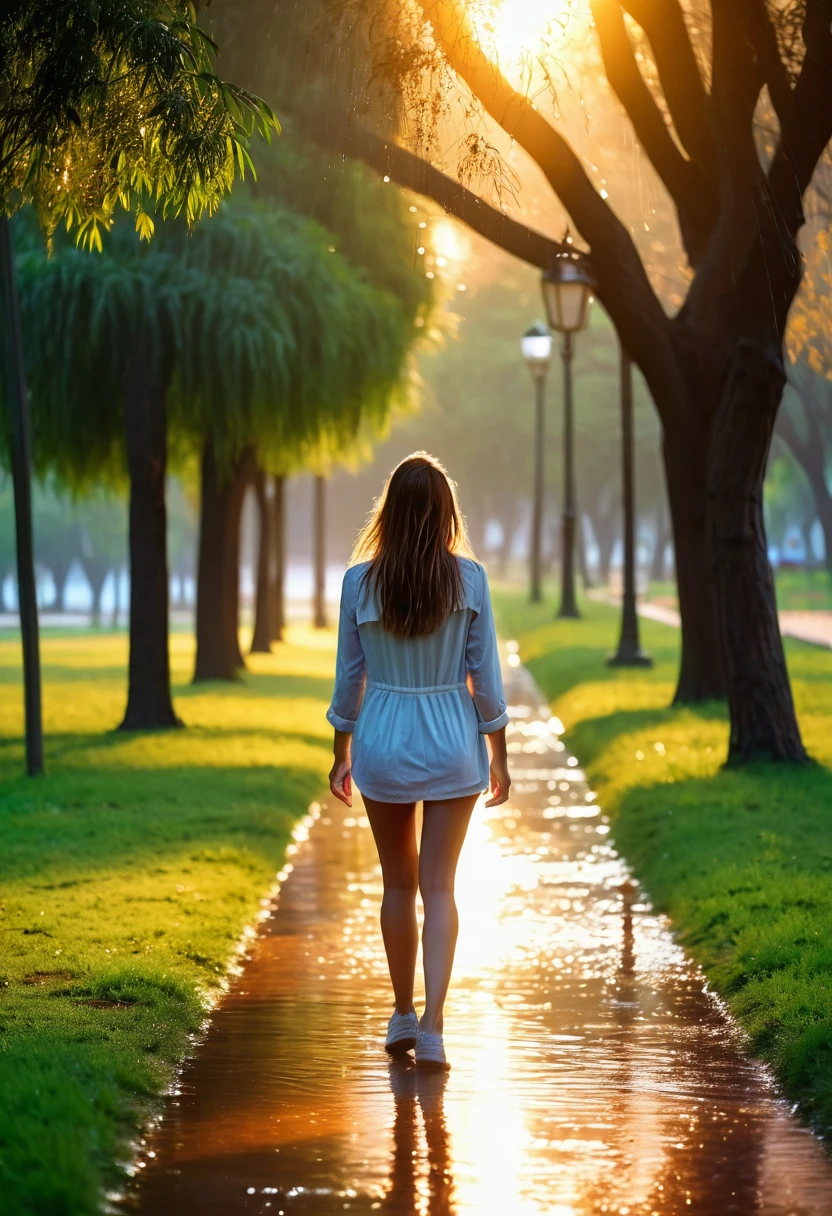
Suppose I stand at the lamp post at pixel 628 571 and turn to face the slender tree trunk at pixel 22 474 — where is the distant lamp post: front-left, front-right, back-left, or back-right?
back-right

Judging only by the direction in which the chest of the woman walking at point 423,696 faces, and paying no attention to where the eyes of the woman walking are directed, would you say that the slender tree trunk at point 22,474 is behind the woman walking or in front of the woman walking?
in front

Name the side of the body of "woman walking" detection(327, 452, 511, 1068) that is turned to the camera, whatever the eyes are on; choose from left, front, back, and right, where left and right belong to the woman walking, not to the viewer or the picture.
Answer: back

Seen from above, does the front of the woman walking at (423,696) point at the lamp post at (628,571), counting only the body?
yes

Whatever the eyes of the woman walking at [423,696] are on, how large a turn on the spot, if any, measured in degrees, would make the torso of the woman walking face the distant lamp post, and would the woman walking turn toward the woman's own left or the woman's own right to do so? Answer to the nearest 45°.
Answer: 0° — they already face it

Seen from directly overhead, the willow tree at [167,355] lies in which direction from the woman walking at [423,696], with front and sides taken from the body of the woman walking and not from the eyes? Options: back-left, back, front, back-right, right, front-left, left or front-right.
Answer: front
